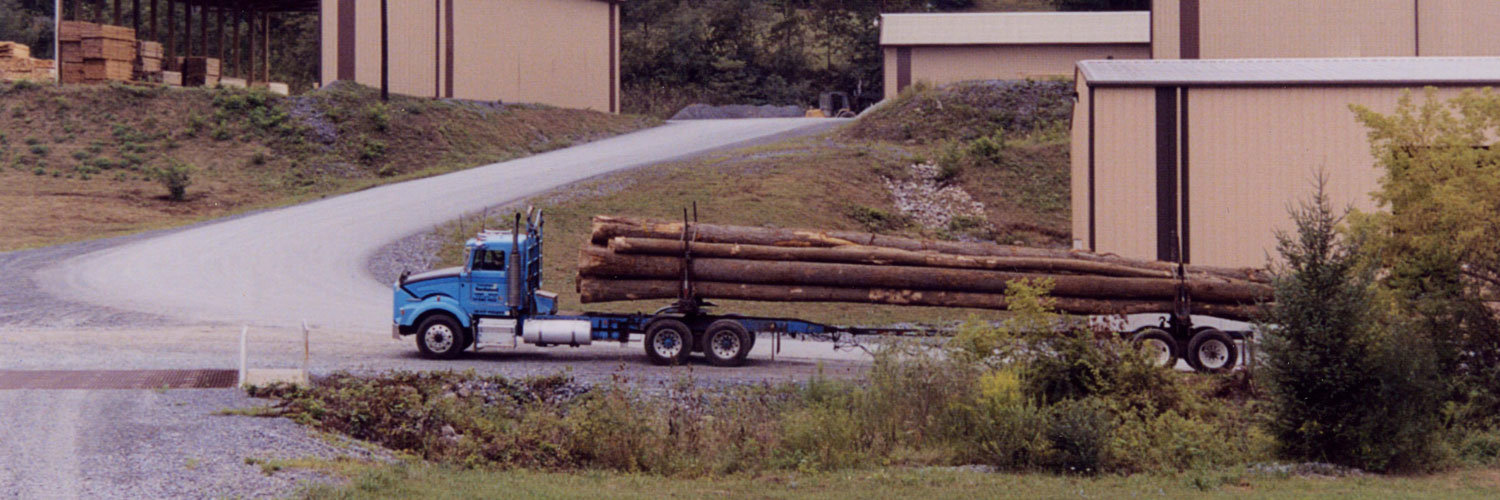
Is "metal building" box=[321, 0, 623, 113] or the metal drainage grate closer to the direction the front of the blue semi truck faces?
the metal drainage grate

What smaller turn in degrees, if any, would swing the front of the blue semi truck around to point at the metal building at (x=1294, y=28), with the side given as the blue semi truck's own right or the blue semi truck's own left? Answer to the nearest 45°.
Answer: approximately 135° to the blue semi truck's own right

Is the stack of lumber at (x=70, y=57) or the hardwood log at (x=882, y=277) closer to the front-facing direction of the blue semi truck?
the stack of lumber

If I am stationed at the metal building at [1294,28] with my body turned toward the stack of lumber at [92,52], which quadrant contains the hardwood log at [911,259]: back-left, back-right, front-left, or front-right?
front-left

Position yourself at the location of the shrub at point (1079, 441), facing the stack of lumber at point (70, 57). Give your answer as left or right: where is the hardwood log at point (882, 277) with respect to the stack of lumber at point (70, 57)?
right

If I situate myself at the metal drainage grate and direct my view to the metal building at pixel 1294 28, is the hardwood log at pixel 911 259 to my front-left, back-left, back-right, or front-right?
front-right

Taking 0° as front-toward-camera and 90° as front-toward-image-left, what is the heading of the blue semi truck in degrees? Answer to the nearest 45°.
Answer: approximately 90°

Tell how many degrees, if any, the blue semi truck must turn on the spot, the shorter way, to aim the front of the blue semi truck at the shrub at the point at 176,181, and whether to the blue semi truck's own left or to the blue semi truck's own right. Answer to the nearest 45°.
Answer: approximately 45° to the blue semi truck's own right

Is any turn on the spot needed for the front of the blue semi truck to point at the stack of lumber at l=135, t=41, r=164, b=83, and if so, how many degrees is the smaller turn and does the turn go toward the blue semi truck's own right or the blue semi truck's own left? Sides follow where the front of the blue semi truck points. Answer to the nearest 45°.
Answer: approximately 45° to the blue semi truck's own right

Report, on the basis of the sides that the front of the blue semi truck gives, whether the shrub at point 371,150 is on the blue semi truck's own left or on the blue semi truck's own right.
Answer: on the blue semi truck's own right

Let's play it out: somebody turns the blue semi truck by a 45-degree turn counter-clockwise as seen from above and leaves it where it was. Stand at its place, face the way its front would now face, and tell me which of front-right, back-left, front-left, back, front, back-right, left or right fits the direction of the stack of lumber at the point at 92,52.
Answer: right

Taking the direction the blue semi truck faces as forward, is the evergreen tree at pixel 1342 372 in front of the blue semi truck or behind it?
behind

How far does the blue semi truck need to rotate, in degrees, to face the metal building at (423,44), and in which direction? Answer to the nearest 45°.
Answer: approximately 90° to its right
